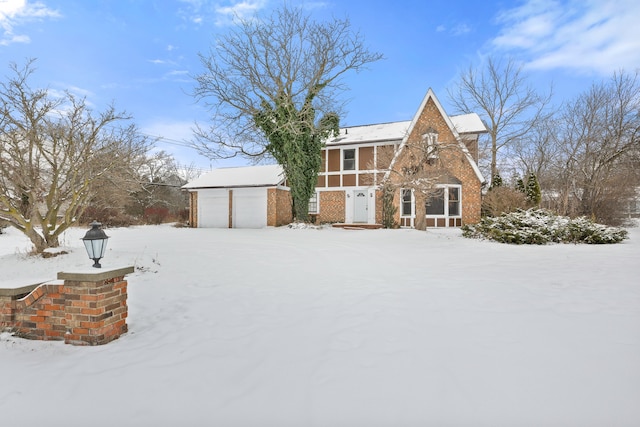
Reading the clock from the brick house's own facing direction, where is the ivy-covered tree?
The ivy-covered tree is roughly at 2 o'clock from the brick house.

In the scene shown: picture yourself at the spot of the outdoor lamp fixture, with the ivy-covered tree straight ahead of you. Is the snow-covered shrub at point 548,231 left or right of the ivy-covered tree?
right

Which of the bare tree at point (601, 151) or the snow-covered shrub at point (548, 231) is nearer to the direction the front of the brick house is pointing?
the snow-covered shrub

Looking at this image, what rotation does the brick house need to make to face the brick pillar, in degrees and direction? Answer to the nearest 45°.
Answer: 0° — it already faces it

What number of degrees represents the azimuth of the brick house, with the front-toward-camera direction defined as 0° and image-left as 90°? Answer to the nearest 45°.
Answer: approximately 0°

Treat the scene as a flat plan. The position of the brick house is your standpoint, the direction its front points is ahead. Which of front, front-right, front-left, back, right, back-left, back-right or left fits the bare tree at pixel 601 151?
left

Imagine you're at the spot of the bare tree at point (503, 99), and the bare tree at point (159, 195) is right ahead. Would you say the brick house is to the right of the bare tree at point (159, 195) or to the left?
left

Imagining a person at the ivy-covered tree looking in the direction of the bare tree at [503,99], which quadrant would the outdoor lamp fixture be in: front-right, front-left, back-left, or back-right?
back-right

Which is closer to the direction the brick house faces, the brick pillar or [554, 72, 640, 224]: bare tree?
the brick pillar

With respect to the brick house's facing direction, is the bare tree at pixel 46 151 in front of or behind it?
in front

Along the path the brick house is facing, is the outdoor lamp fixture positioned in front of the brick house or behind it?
in front

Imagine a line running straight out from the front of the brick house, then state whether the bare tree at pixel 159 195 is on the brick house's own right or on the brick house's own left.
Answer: on the brick house's own right
